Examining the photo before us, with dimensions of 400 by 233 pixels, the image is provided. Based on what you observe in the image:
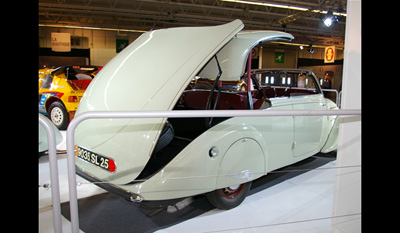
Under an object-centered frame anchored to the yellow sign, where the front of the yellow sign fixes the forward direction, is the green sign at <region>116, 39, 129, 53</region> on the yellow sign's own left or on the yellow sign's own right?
on the yellow sign's own right

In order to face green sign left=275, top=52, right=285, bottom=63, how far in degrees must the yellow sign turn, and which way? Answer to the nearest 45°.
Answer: approximately 135° to its right

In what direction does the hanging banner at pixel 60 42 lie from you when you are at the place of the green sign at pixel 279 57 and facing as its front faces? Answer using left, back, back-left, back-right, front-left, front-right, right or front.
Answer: front-right

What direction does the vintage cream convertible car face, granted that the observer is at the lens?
facing away from the viewer and to the right of the viewer

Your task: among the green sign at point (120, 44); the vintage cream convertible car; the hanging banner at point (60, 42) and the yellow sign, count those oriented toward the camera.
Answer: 3

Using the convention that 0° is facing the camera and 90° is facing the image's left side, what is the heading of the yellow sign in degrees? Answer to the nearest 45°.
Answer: approximately 0°
